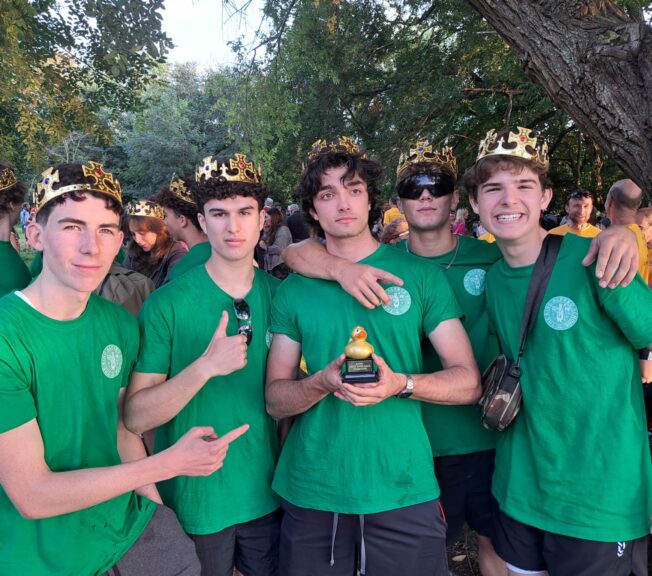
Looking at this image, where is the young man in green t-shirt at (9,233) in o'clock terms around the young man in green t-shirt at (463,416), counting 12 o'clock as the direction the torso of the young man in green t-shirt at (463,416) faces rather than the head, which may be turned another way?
the young man in green t-shirt at (9,233) is roughly at 3 o'clock from the young man in green t-shirt at (463,416).

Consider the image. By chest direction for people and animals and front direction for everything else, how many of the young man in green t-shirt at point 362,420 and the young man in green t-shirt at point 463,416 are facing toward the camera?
2

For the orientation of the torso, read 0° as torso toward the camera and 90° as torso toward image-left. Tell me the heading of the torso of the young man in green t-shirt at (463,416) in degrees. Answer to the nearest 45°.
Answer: approximately 0°

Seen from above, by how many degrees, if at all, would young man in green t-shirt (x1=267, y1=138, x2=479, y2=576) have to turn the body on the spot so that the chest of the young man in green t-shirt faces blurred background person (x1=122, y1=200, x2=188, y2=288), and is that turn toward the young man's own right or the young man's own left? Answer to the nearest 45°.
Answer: approximately 135° to the young man's own right

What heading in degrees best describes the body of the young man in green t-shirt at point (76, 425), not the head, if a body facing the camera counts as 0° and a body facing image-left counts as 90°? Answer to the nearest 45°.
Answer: approximately 315°

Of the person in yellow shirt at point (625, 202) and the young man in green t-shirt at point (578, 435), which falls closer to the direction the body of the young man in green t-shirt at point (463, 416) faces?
the young man in green t-shirt

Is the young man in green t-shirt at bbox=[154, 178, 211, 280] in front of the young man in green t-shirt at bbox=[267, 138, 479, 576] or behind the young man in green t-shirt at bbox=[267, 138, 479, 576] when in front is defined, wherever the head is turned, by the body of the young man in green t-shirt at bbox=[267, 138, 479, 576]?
behind
